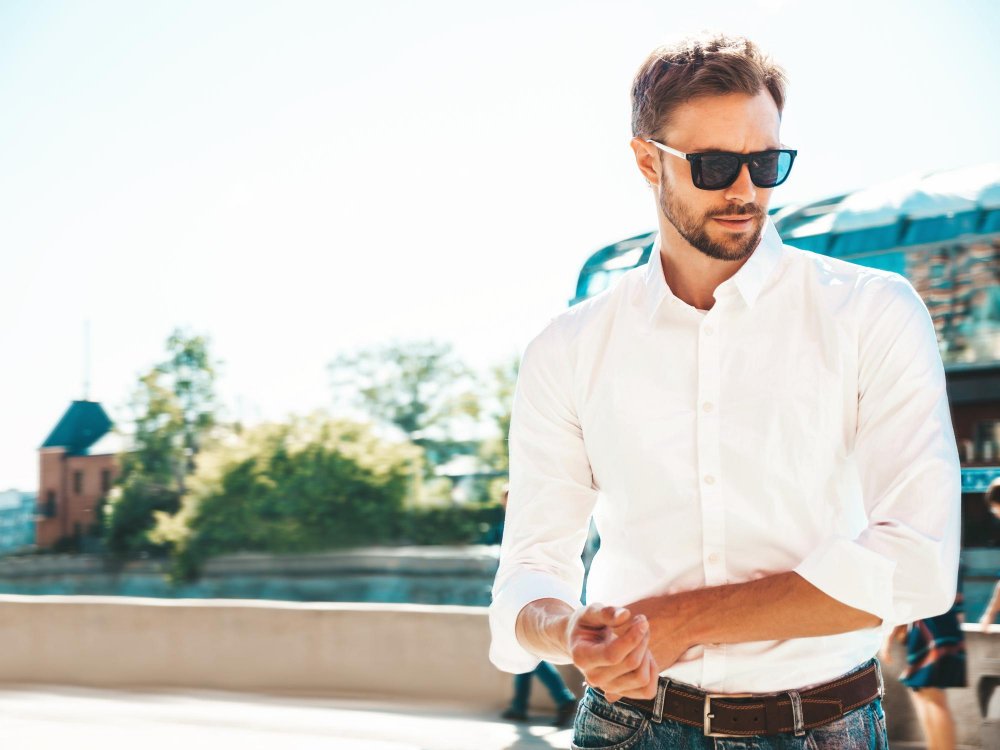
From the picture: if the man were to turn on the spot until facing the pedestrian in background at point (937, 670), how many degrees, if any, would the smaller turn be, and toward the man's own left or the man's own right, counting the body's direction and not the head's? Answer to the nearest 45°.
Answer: approximately 180°

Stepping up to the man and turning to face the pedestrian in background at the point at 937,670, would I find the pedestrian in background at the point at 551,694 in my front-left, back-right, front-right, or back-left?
front-left

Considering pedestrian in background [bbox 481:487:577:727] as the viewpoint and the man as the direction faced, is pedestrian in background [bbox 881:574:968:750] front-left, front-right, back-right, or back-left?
front-left

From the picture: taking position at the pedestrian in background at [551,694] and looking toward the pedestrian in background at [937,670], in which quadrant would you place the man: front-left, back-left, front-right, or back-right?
front-right

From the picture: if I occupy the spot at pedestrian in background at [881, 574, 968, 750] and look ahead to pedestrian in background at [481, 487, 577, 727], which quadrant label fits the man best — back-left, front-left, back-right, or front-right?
back-left

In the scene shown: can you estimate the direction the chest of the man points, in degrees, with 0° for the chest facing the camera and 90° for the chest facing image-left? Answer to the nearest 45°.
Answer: approximately 0°

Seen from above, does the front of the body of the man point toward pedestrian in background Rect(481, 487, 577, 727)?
no
